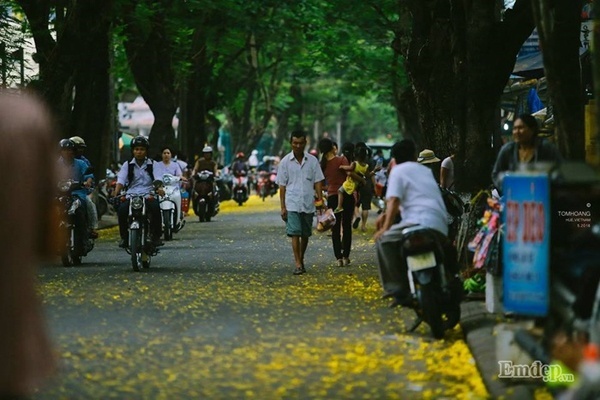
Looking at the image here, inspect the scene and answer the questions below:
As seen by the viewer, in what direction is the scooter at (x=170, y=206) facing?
toward the camera

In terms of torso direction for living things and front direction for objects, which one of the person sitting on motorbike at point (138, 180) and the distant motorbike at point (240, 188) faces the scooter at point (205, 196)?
the distant motorbike

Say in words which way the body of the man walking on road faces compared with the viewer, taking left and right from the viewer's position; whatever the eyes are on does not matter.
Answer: facing the viewer

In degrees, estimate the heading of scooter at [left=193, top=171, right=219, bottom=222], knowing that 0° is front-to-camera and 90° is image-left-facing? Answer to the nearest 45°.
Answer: approximately 0°

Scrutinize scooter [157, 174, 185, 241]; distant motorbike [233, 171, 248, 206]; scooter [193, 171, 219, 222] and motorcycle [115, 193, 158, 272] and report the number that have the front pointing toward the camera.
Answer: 4

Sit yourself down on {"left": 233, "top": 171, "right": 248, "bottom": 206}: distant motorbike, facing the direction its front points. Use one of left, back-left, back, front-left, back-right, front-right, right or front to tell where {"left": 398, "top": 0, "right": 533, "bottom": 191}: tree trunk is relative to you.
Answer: front

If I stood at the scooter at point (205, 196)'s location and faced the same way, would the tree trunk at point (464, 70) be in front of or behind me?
in front

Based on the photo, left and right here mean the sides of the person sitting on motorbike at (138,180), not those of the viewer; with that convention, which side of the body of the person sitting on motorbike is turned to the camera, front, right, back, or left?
front

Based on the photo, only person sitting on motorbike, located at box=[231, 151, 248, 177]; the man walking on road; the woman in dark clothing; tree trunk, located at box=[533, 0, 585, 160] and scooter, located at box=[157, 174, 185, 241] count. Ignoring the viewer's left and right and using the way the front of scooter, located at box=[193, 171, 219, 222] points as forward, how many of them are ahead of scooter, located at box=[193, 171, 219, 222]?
4
